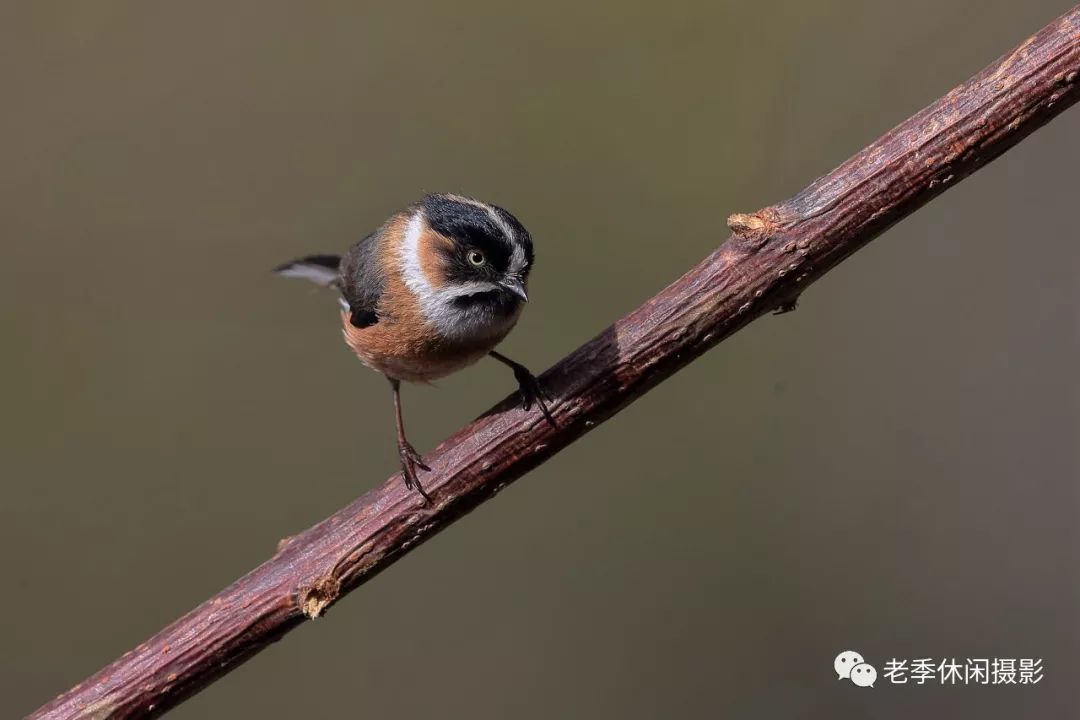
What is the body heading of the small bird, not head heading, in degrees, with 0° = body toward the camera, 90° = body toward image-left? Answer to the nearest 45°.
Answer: approximately 315°
